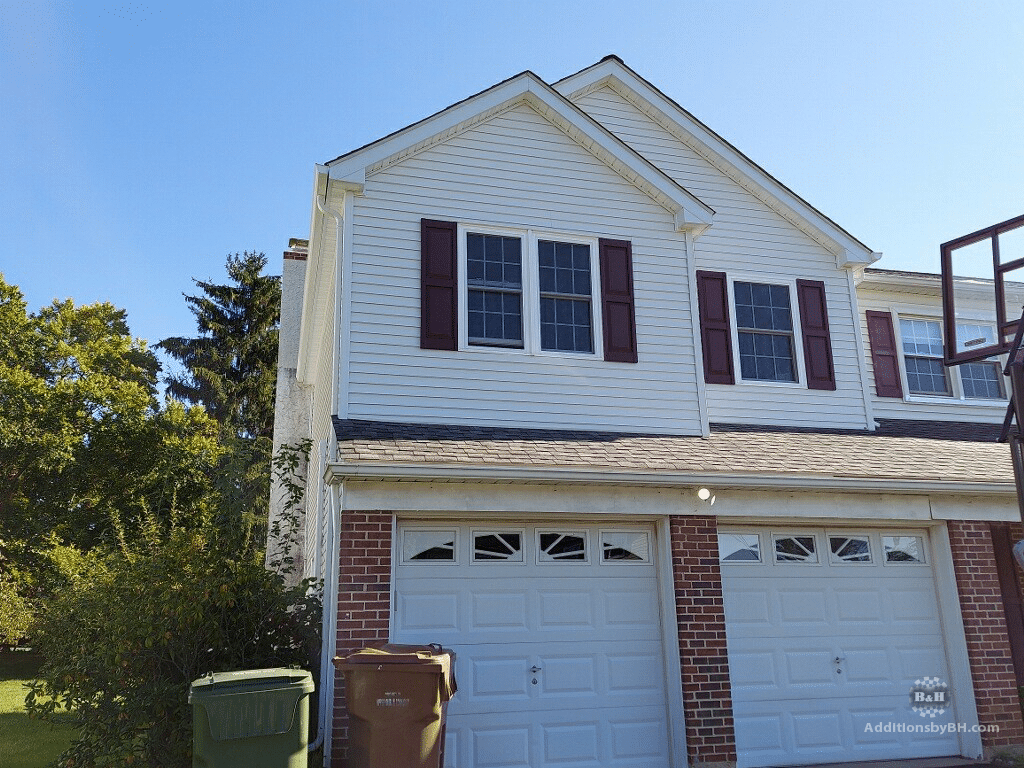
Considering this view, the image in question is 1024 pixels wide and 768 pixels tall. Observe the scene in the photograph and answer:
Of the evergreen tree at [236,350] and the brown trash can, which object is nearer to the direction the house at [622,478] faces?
the brown trash can

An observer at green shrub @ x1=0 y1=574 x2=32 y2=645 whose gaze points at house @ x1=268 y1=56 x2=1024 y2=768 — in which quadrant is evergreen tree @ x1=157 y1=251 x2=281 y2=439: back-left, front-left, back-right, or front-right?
back-left

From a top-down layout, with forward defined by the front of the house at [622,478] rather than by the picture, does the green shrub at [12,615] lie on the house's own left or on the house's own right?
on the house's own right

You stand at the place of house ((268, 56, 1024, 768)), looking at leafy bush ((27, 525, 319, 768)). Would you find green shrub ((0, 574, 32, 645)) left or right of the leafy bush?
right

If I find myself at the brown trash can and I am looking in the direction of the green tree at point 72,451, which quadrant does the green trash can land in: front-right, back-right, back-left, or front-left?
front-left

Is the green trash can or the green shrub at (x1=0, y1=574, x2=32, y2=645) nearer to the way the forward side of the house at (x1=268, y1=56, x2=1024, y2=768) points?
the green trash can

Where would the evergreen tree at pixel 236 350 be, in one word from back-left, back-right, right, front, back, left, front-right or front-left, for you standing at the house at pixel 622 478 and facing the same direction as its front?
back-right

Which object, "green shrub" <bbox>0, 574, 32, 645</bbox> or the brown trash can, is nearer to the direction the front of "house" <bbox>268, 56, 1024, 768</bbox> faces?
the brown trash can

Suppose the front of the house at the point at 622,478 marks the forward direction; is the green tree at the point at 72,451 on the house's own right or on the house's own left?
on the house's own right

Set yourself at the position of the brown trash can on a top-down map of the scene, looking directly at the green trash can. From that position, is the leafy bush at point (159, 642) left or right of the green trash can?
right

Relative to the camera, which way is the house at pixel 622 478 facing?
toward the camera

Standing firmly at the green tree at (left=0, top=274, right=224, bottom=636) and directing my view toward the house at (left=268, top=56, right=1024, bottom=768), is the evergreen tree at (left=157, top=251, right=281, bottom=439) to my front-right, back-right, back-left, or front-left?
back-left

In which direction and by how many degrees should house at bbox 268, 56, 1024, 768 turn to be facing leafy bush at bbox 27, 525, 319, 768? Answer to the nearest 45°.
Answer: approximately 45° to its right

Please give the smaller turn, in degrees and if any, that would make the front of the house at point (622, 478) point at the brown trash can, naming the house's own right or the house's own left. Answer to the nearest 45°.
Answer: approximately 45° to the house's own right
